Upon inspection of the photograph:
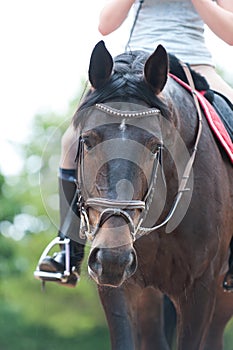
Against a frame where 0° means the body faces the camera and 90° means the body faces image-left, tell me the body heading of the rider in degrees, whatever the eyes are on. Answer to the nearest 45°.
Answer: approximately 0°
